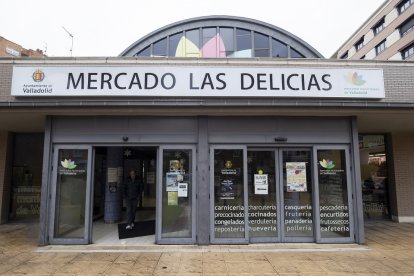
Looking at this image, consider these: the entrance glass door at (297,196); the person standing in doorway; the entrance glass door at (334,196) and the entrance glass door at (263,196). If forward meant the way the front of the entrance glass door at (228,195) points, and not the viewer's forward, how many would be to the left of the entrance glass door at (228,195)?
3

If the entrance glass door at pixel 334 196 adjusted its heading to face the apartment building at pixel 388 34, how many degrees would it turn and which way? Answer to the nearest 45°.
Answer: approximately 180°

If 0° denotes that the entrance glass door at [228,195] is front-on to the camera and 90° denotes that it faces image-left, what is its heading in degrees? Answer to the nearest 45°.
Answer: approximately 0°

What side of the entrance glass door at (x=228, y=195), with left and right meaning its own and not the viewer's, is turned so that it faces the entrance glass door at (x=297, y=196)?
left

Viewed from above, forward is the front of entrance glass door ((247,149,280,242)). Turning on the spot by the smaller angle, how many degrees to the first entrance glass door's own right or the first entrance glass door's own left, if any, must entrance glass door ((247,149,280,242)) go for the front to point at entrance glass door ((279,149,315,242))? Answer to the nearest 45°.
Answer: approximately 90° to the first entrance glass door's own left

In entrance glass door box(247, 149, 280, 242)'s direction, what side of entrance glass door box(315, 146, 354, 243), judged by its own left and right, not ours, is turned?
right

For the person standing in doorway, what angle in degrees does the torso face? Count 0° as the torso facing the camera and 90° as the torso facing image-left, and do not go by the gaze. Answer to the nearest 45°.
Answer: approximately 0°
